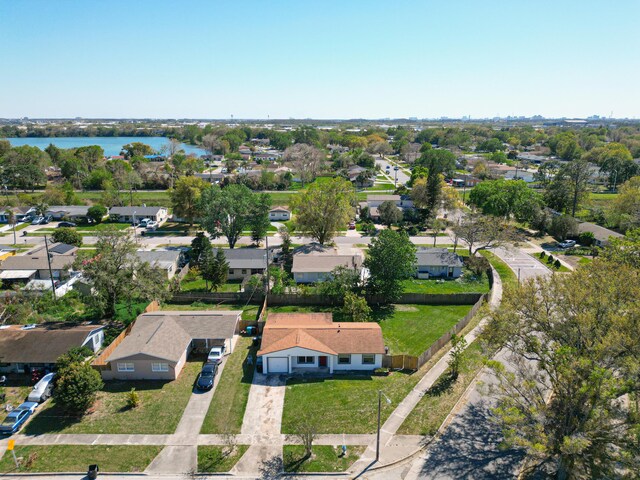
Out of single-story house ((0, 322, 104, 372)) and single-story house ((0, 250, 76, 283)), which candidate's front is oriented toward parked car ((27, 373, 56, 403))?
single-story house ((0, 322, 104, 372))

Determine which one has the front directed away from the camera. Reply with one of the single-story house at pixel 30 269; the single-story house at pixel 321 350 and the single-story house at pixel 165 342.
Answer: the single-story house at pixel 30 269

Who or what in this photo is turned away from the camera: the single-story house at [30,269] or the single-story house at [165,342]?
the single-story house at [30,269]

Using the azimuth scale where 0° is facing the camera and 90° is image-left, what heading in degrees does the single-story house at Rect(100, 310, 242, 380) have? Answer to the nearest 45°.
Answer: approximately 0°

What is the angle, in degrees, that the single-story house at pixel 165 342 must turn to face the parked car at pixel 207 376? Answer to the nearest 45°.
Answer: approximately 45° to its left

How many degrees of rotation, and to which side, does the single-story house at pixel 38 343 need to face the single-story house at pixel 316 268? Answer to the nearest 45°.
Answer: approximately 90° to its left

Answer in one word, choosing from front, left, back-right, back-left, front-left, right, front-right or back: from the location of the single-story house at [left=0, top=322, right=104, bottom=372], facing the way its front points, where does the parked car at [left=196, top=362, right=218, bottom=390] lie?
front-left

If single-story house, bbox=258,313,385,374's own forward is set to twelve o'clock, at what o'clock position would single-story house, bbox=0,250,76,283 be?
single-story house, bbox=0,250,76,283 is roughly at 4 o'clock from single-story house, bbox=258,313,385,374.

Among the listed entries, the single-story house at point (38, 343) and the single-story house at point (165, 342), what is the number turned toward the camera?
2

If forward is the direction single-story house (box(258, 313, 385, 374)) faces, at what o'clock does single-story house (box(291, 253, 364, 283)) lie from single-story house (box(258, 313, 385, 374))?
single-story house (box(291, 253, 364, 283)) is roughly at 6 o'clock from single-story house (box(258, 313, 385, 374)).

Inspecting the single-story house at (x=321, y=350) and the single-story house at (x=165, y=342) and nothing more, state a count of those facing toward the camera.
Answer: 2

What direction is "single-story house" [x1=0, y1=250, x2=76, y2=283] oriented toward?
away from the camera

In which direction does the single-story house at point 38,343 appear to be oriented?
toward the camera

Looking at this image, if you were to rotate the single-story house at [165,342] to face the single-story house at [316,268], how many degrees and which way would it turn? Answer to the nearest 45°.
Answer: approximately 135° to its left
